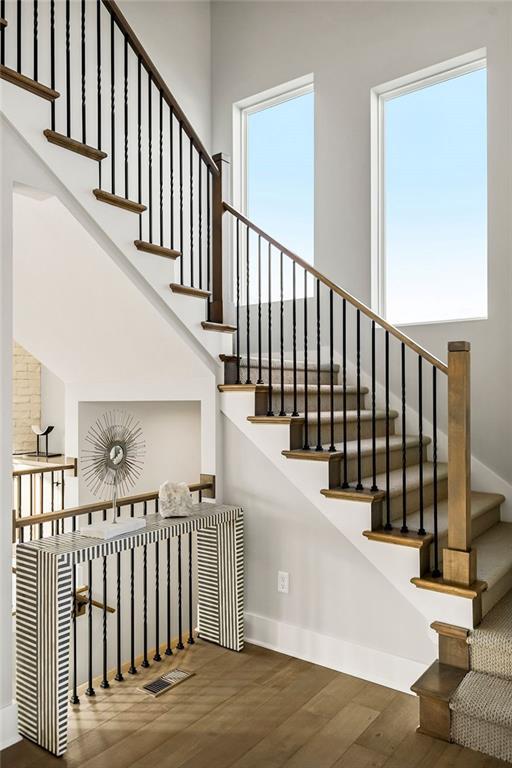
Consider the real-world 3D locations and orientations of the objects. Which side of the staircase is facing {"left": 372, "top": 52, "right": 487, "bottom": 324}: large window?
left
